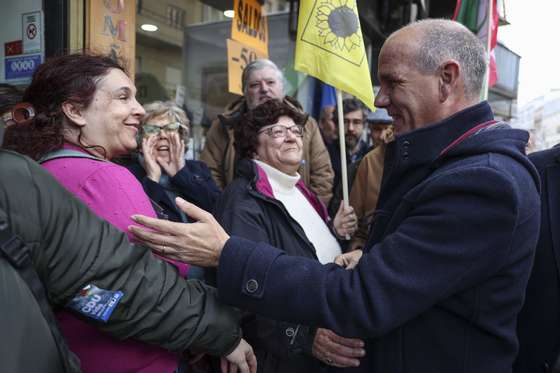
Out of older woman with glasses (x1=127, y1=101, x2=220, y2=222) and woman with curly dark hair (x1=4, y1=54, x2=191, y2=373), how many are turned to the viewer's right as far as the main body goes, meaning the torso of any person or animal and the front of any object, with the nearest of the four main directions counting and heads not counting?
1

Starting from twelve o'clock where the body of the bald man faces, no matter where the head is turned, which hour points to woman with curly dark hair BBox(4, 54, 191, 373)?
The woman with curly dark hair is roughly at 12 o'clock from the bald man.

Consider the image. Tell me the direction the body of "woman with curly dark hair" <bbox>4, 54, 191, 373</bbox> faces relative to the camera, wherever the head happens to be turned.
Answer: to the viewer's right

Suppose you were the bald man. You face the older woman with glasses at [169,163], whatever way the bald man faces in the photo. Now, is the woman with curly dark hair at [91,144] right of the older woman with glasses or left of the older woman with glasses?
left

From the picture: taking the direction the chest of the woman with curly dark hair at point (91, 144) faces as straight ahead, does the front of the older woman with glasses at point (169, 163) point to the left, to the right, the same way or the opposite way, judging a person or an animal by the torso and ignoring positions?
to the right

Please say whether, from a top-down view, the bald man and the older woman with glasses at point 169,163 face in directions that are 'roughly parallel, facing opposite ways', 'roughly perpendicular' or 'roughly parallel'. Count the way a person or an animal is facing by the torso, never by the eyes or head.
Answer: roughly perpendicular

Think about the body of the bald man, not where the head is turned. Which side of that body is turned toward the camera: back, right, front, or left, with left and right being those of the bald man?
left

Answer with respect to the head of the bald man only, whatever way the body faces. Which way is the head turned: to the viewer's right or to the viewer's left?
to the viewer's left

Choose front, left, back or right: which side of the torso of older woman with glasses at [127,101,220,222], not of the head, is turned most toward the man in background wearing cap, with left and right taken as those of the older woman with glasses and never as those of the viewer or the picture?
left

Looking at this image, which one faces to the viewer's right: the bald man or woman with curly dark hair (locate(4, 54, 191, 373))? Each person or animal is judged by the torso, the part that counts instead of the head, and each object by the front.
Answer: the woman with curly dark hair

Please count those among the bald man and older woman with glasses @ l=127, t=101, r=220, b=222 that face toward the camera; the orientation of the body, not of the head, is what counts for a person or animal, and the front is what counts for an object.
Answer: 1

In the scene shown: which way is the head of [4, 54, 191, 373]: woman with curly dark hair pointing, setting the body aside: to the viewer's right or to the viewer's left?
to the viewer's right

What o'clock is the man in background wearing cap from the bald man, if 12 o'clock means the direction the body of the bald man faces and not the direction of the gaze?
The man in background wearing cap is roughly at 3 o'clock from the bald man.
